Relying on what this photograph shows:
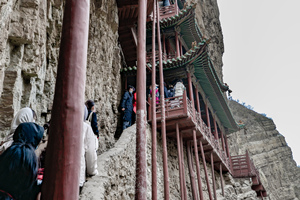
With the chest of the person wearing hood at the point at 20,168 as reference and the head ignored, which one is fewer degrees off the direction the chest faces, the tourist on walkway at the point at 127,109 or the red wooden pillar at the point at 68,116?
the tourist on walkway

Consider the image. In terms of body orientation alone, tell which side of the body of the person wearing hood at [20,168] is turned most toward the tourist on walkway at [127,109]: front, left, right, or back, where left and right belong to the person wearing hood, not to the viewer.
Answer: front

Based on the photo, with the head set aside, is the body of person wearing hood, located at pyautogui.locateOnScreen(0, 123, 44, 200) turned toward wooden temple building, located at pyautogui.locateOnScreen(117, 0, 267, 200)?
yes

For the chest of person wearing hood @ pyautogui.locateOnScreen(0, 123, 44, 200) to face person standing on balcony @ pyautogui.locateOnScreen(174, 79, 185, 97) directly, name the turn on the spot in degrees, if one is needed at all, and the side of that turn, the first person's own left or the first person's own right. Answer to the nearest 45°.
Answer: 0° — they already face them

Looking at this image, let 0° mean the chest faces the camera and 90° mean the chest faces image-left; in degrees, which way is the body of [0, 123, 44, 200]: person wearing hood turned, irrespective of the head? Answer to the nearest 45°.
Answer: approximately 225°

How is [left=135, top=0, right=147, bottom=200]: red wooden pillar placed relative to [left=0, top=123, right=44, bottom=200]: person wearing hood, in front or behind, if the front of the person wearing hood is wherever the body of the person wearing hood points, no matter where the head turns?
in front
